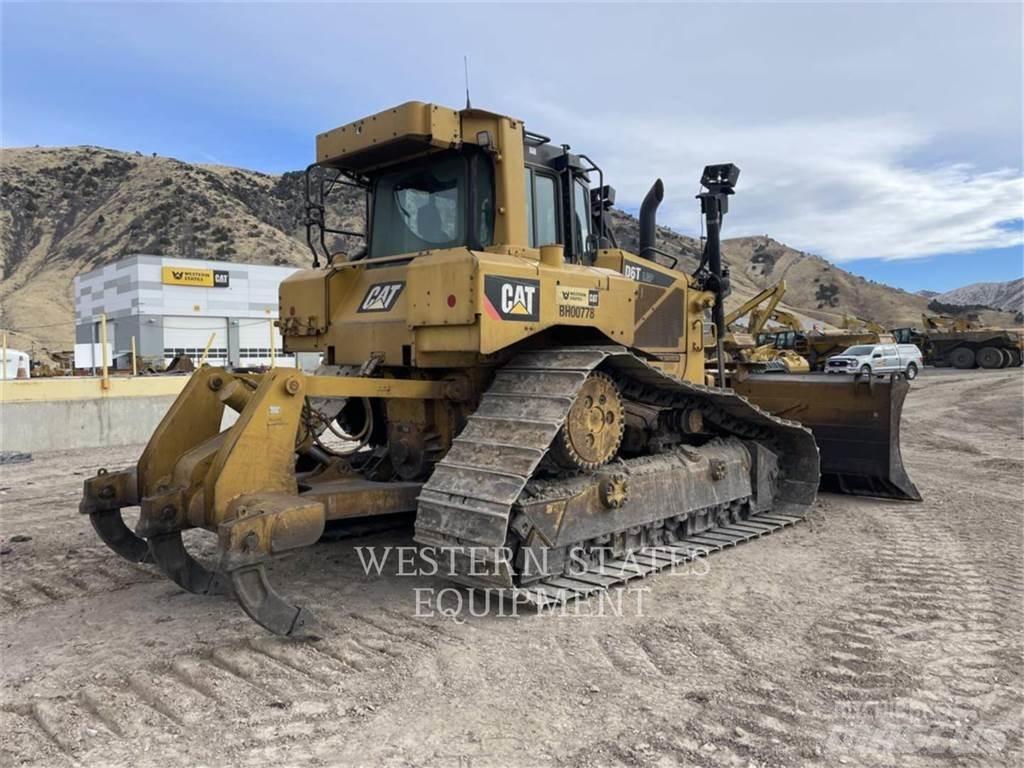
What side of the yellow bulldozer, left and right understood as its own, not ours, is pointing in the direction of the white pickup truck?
front

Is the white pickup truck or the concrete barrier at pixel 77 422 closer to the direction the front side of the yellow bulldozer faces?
the white pickup truck

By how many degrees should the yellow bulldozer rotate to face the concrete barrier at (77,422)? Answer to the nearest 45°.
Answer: approximately 90° to its left

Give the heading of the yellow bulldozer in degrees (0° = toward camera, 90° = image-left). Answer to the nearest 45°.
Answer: approximately 225°

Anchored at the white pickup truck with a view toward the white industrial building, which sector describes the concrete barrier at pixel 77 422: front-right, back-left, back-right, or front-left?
front-left

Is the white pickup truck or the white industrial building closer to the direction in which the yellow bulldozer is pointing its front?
the white pickup truck

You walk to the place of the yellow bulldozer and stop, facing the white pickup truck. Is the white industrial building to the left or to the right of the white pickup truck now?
left

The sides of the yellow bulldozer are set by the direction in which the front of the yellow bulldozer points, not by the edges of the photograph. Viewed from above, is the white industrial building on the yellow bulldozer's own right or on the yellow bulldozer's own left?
on the yellow bulldozer's own left

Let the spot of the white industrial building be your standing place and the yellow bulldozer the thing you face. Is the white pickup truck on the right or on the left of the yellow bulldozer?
left
